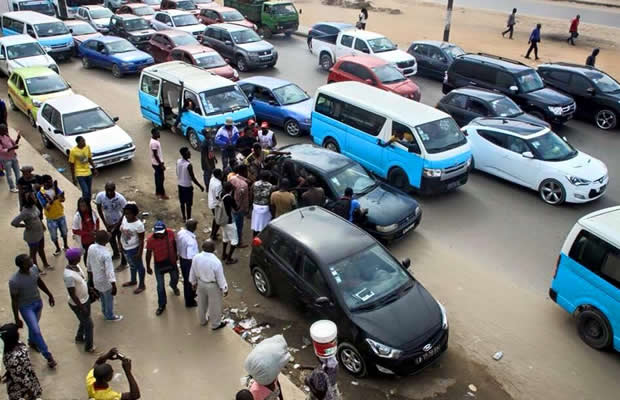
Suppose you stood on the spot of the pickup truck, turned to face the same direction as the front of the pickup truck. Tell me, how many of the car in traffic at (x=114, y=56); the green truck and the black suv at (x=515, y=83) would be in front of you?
1

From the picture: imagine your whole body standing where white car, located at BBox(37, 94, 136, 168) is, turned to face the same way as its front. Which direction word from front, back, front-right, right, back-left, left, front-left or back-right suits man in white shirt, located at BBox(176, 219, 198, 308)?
front-right

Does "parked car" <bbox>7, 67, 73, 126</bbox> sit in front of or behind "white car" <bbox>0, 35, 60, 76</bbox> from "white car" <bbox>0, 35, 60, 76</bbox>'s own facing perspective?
in front

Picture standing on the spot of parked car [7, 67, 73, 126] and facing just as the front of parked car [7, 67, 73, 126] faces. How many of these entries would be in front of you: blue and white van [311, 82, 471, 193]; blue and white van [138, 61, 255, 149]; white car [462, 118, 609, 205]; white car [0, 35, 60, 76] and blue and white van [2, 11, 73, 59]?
3

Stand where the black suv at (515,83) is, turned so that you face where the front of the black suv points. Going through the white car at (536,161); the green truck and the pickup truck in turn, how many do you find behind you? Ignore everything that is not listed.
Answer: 2

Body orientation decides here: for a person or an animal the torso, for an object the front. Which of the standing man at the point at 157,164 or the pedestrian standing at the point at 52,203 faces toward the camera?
the pedestrian standing

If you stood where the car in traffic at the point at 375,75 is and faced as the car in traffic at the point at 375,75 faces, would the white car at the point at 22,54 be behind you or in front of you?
behind

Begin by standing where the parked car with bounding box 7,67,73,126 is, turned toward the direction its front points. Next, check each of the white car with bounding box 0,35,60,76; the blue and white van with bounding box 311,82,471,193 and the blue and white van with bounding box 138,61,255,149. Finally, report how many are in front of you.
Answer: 2

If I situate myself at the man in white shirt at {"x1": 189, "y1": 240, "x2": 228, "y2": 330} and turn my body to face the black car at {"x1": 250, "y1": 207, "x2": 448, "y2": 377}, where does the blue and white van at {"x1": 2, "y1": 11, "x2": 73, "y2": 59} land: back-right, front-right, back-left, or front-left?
back-left

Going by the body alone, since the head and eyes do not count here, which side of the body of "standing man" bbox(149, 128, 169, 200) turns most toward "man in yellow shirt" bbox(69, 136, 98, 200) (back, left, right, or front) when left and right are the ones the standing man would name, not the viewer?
back

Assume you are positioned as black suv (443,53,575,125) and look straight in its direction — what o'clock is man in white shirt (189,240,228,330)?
The man in white shirt is roughly at 2 o'clock from the black suv.

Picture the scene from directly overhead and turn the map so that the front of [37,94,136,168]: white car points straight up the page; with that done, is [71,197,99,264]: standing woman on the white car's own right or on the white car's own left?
on the white car's own right

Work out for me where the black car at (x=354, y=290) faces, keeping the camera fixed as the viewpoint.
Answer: facing the viewer and to the right of the viewer

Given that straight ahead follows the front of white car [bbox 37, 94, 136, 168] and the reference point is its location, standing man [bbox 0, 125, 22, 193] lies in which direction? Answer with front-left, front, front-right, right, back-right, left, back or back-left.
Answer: right

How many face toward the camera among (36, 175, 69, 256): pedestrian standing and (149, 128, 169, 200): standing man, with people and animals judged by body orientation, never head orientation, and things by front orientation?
1

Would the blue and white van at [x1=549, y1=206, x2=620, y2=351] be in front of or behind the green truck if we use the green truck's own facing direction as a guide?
in front

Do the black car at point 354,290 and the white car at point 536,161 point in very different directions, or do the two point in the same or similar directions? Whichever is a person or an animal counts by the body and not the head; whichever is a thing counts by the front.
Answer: same or similar directions

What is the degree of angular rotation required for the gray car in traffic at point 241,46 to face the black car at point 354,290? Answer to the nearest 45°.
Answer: approximately 45° to its right
